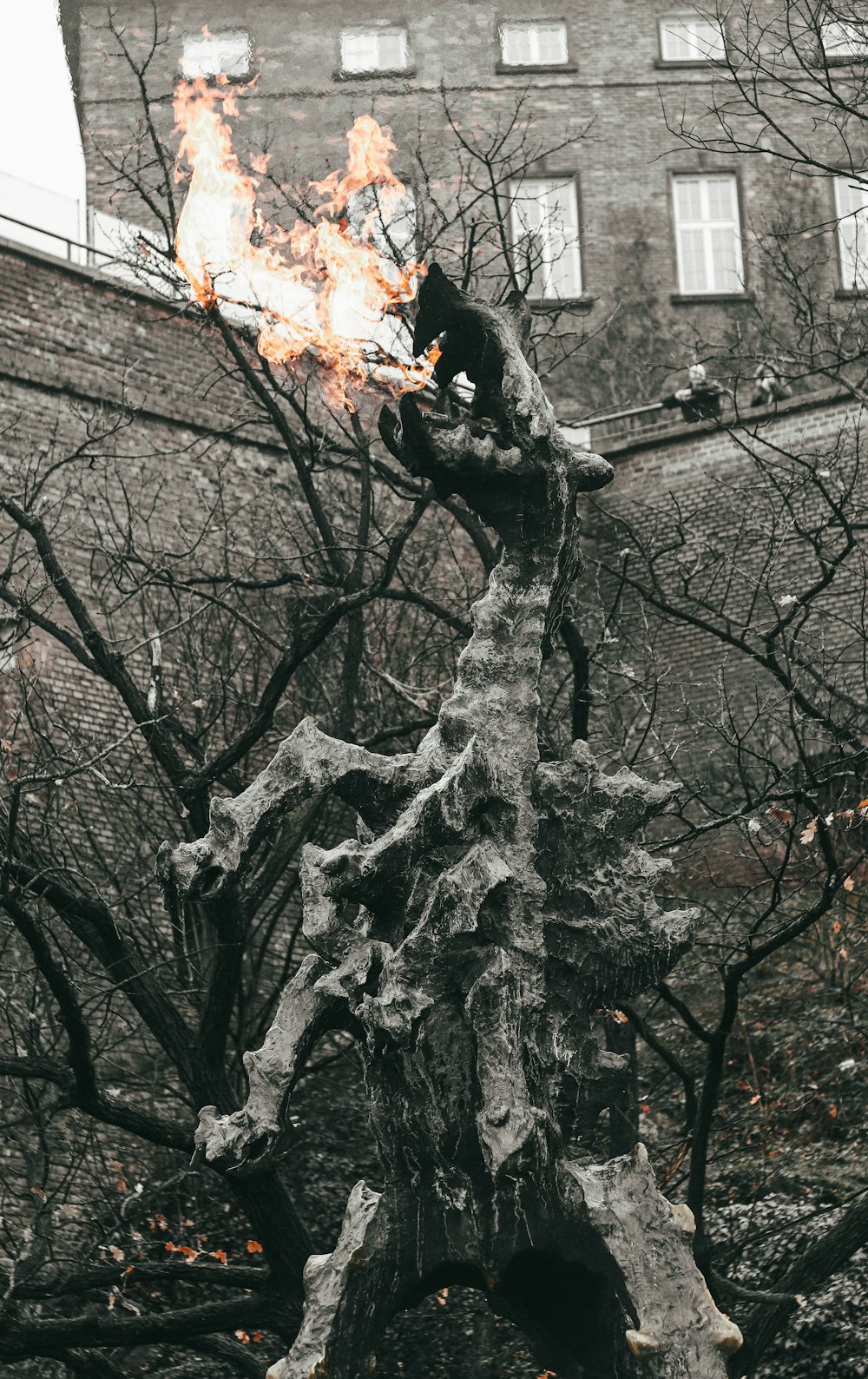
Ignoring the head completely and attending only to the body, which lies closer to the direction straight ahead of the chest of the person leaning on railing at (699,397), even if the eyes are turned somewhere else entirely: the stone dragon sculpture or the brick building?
the stone dragon sculpture

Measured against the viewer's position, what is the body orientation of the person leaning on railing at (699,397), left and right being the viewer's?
facing the viewer and to the left of the viewer

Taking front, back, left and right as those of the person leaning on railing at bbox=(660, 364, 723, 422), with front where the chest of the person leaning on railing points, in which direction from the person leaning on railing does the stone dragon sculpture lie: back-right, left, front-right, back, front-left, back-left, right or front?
front-left

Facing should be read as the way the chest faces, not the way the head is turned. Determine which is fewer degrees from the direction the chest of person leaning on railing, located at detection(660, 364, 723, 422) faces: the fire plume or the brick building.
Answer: the fire plume

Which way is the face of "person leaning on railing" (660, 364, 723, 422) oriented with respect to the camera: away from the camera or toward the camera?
toward the camera

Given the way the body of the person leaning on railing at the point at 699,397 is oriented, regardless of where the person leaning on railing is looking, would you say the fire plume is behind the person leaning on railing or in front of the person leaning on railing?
in front
